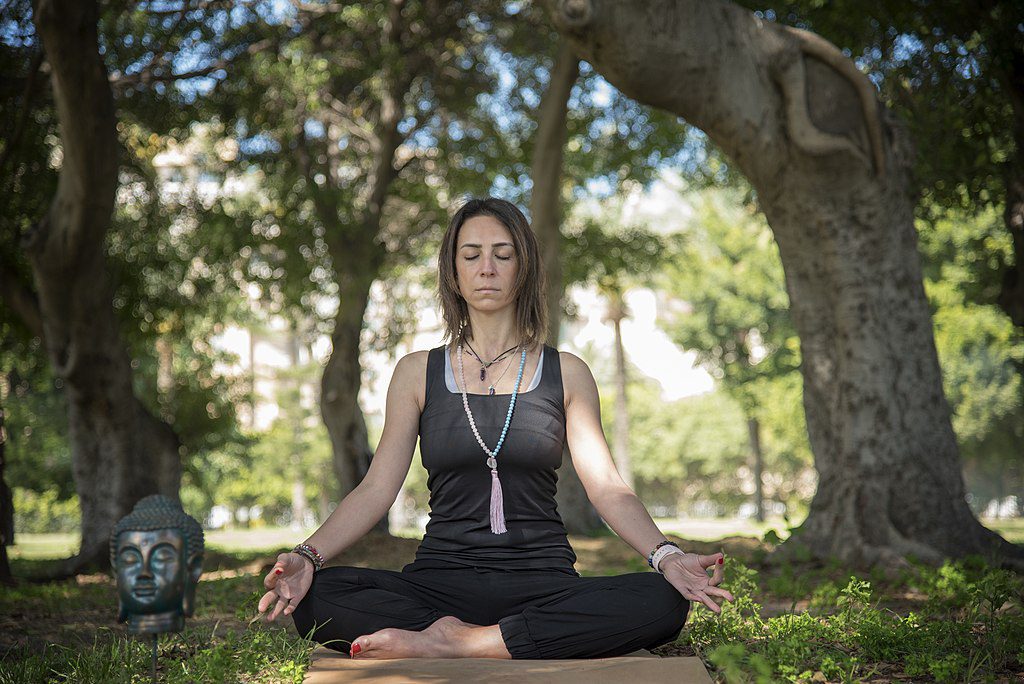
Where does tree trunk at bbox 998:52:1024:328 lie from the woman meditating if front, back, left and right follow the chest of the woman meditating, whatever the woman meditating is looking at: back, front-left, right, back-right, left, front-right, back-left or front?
back-left

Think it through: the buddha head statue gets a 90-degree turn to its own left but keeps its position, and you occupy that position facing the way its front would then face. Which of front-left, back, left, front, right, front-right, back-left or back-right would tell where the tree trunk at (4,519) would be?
back-left

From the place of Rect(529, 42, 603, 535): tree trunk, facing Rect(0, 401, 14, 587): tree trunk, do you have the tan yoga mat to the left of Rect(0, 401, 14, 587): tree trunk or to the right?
left

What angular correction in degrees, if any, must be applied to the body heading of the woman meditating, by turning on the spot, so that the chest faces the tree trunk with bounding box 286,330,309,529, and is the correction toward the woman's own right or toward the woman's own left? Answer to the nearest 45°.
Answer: approximately 180°

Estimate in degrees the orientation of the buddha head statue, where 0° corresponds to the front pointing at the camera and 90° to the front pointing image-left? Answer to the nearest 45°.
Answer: approximately 45°

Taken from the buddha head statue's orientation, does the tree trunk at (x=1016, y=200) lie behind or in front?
behind

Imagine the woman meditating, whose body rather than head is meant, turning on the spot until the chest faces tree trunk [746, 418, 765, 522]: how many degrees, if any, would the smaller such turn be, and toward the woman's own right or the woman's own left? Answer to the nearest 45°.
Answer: approximately 180°

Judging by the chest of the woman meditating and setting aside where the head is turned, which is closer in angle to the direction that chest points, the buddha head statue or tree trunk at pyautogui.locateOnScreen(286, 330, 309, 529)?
the buddha head statue

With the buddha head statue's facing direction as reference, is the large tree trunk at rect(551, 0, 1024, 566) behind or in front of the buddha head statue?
behind

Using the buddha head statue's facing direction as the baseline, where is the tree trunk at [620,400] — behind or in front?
behind
